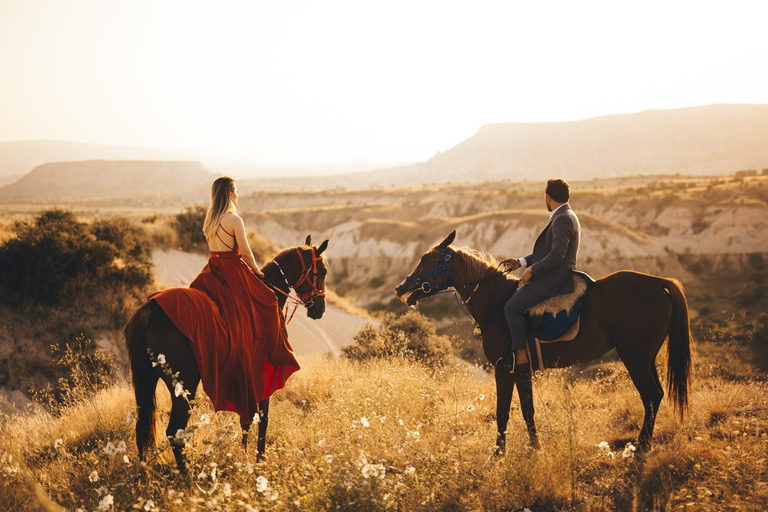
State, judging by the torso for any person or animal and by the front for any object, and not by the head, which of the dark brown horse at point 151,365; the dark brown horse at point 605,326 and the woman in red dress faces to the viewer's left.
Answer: the dark brown horse at point 605,326

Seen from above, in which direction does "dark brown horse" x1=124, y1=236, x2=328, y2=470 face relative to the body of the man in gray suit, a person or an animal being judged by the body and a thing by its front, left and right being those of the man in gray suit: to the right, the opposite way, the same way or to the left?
to the right

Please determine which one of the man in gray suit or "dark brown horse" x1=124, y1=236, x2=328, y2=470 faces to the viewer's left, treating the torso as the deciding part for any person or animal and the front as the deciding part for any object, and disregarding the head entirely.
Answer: the man in gray suit

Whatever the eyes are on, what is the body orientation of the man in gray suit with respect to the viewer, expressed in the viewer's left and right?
facing to the left of the viewer

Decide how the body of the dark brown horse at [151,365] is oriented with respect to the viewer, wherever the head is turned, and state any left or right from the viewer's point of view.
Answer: facing away from the viewer and to the right of the viewer

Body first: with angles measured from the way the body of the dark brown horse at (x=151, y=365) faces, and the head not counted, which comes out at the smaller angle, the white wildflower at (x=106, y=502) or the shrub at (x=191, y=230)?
the shrub

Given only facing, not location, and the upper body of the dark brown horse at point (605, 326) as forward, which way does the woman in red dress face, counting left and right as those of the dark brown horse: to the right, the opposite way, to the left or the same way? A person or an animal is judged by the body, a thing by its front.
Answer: to the right

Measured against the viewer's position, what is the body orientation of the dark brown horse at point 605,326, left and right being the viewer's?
facing to the left of the viewer

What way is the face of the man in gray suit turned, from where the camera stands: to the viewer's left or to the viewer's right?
to the viewer's left

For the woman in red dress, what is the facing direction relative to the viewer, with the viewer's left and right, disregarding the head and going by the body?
facing away from the viewer and to the right of the viewer
